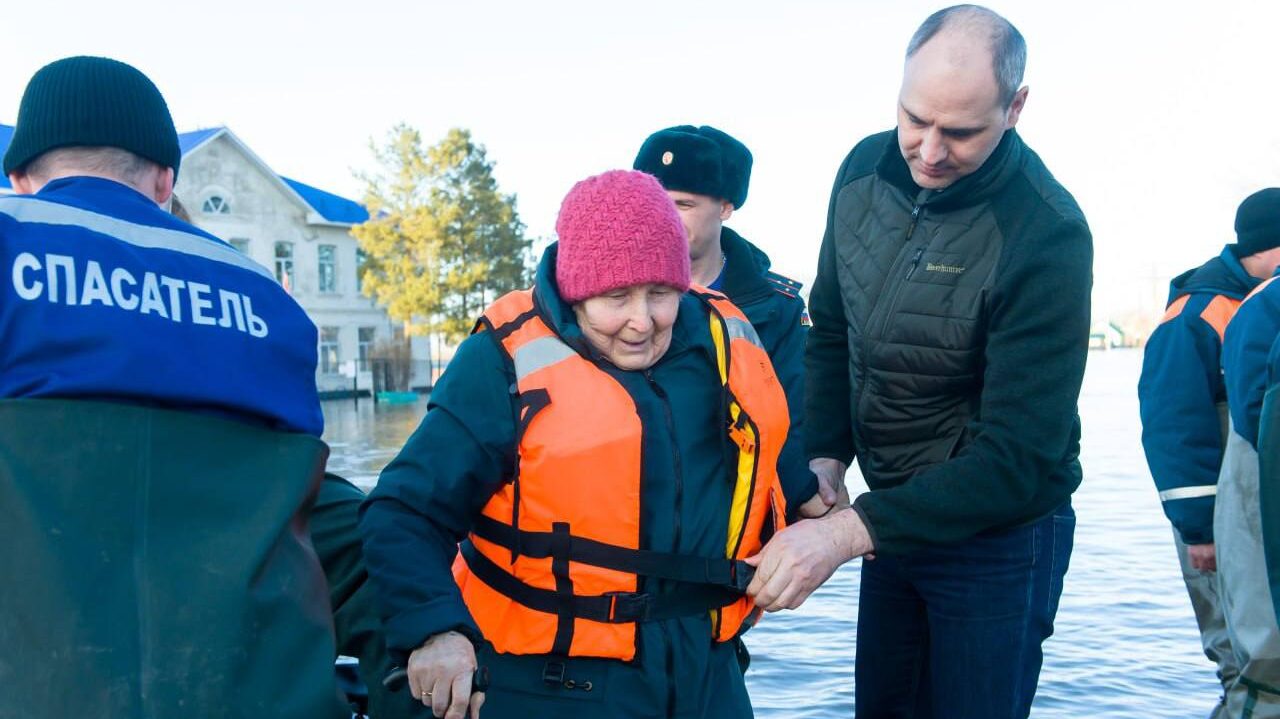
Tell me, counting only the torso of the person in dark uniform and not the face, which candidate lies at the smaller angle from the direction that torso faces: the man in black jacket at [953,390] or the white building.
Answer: the man in black jacket

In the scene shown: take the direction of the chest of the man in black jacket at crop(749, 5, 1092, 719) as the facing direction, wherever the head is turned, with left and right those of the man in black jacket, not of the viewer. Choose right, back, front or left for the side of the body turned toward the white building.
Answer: right

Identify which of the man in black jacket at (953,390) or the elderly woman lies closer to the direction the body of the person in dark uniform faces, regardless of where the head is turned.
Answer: the elderly woman

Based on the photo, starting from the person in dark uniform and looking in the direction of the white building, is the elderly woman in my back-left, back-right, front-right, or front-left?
back-left

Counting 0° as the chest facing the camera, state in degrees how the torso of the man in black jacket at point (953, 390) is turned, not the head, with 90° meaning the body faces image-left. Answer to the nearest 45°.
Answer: approximately 45°

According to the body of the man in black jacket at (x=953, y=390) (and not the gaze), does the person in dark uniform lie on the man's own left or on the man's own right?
on the man's own right

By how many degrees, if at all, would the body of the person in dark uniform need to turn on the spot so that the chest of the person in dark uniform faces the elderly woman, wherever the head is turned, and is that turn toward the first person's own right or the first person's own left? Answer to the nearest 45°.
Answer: approximately 45° to the first person's own left

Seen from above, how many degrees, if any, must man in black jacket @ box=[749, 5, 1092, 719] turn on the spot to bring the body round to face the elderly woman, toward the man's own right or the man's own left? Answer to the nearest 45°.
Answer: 0° — they already face them

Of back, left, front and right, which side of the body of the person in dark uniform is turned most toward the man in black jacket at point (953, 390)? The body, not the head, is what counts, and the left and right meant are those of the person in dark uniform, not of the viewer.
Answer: left
